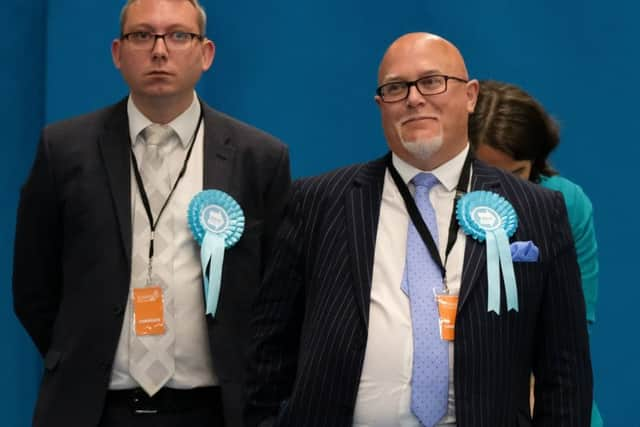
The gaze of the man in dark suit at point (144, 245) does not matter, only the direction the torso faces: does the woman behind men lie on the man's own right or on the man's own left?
on the man's own left

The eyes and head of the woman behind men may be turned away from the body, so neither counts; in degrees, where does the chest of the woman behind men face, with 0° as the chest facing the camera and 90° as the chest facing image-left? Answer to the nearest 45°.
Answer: approximately 45°

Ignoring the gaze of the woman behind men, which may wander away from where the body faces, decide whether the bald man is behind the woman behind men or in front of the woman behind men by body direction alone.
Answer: in front

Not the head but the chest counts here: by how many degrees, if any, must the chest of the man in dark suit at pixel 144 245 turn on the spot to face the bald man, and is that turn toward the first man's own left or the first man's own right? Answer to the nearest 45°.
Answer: approximately 45° to the first man's own left

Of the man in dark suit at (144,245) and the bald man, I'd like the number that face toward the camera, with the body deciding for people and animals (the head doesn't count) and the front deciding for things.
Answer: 2

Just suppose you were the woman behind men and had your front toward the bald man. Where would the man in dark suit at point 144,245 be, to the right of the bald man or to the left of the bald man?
right

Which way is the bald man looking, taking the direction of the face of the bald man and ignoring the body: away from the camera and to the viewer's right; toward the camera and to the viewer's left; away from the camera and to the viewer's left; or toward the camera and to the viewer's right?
toward the camera and to the viewer's left

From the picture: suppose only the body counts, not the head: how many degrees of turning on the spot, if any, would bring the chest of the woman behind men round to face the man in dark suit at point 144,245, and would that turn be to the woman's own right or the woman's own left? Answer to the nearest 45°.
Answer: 0° — they already face them

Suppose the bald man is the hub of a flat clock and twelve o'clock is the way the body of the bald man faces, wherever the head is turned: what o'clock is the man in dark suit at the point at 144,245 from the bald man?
The man in dark suit is roughly at 4 o'clock from the bald man.

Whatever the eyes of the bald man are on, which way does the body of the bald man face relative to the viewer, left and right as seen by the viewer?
facing the viewer
